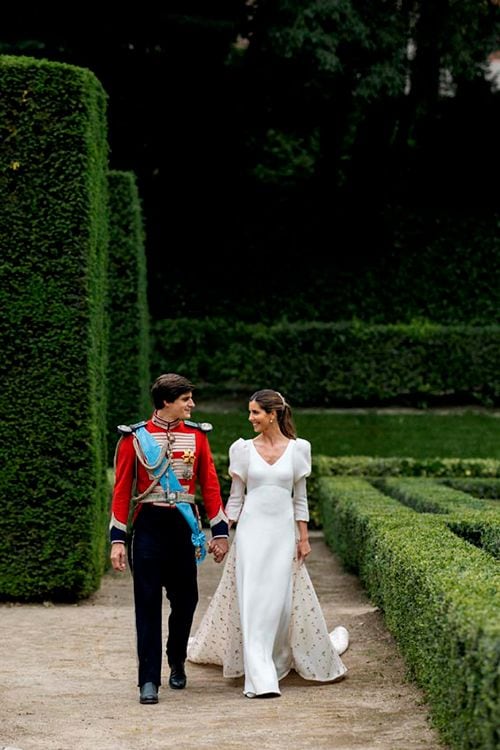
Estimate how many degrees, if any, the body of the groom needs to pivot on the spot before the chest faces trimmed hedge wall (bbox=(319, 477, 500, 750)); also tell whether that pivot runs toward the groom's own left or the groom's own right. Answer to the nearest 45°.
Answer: approximately 45° to the groom's own left

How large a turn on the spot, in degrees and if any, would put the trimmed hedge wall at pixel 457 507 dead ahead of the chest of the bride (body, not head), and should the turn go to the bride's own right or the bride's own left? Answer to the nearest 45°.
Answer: approximately 135° to the bride's own left

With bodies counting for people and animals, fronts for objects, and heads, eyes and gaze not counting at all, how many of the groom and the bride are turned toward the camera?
2

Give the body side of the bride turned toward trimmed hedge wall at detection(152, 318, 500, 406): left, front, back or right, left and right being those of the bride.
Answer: back

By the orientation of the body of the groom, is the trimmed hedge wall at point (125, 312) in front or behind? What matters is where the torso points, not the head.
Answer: behind

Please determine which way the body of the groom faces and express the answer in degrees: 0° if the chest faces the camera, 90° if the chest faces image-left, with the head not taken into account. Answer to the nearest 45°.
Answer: approximately 0°

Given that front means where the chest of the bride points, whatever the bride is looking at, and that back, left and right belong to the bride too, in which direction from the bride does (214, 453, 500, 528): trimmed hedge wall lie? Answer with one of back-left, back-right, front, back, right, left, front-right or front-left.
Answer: back

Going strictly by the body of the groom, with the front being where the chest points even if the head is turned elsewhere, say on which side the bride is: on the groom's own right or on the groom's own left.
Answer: on the groom's own left

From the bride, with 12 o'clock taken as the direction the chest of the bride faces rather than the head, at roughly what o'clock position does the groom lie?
The groom is roughly at 2 o'clock from the bride.
